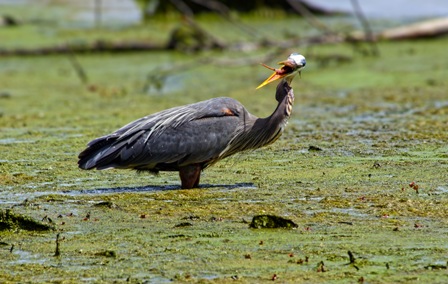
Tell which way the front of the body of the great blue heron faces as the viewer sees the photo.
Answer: to the viewer's right

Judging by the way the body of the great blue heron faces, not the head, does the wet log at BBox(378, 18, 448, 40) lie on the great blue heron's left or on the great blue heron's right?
on the great blue heron's left

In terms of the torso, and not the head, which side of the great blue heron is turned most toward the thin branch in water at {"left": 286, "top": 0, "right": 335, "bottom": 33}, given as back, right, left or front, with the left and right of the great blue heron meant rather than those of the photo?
left
